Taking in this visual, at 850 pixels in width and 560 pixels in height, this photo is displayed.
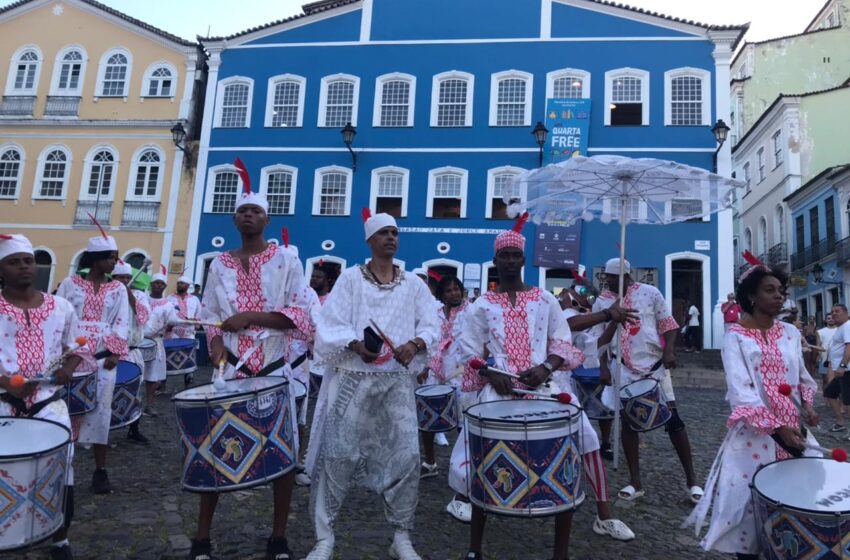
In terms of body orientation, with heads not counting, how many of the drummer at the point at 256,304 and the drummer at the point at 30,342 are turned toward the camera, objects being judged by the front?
2

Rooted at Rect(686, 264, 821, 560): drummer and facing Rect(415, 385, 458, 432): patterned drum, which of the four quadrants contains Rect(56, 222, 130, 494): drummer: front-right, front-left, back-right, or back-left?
front-left

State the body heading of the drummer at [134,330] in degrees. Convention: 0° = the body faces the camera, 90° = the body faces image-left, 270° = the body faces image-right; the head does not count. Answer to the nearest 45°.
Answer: approximately 0°

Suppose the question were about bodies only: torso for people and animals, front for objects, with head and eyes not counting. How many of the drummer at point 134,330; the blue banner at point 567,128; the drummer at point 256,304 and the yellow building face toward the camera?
4

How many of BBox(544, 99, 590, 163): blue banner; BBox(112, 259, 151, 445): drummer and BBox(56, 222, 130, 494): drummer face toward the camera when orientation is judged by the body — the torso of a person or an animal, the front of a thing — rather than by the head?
3

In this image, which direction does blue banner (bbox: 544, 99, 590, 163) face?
toward the camera

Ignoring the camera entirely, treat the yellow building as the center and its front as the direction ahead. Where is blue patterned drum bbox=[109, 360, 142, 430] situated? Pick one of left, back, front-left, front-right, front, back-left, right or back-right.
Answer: front

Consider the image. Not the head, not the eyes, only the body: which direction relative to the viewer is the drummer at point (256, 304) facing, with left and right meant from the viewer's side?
facing the viewer

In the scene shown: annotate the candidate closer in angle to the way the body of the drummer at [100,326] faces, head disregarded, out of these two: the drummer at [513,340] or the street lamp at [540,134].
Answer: the drummer

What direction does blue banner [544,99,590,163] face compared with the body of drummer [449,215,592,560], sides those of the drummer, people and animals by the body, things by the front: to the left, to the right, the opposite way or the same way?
the same way

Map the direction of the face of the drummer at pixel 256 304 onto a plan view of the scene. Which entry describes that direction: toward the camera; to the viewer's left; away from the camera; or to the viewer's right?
toward the camera

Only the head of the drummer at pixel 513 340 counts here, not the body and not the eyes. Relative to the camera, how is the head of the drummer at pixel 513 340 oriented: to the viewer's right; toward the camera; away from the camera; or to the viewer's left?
toward the camera

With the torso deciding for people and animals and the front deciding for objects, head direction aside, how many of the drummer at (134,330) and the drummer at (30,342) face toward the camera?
2

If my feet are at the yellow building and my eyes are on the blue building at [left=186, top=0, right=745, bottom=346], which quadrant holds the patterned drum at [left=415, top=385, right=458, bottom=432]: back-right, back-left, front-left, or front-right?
front-right

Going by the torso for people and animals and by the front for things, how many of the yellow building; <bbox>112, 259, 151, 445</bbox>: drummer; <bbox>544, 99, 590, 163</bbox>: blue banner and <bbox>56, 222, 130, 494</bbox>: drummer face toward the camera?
4
